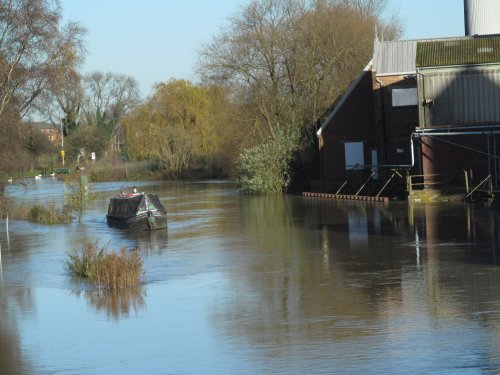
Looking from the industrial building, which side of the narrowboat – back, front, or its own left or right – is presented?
left

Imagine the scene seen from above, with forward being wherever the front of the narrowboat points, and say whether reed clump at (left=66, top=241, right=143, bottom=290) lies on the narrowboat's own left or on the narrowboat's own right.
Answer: on the narrowboat's own right

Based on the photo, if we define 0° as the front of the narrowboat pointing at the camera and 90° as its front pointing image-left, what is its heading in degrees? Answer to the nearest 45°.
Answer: approximately 315°
